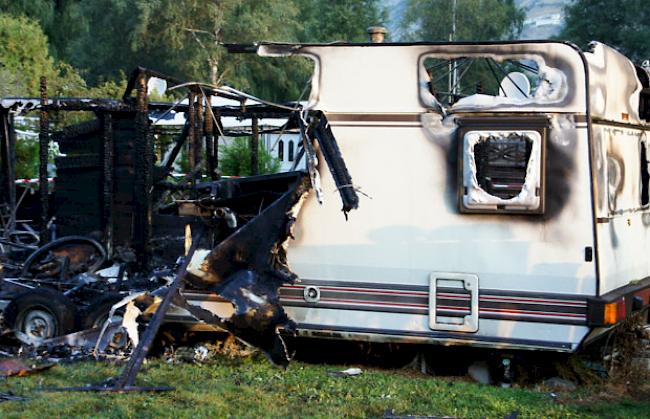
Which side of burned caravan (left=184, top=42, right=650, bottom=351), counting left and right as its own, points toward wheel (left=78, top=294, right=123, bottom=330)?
front

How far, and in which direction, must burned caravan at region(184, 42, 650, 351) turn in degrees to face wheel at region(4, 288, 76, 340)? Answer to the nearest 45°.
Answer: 0° — it already faces it

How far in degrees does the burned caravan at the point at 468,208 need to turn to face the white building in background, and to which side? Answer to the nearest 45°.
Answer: approximately 45° to its right

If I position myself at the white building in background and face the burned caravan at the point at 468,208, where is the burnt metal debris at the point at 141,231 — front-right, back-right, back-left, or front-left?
front-right

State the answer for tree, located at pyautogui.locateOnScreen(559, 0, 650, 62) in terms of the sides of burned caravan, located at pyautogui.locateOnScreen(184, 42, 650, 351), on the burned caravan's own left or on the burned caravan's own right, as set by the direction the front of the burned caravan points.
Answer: on the burned caravan's own right

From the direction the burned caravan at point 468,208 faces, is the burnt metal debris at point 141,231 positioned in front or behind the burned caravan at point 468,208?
in front

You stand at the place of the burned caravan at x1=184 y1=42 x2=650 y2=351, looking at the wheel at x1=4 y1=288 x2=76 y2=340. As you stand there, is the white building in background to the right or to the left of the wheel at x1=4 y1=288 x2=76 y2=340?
right

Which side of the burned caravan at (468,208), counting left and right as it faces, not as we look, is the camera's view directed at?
left

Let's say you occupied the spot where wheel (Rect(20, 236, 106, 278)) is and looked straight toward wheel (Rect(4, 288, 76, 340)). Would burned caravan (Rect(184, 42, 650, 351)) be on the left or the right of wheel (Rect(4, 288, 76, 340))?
left
